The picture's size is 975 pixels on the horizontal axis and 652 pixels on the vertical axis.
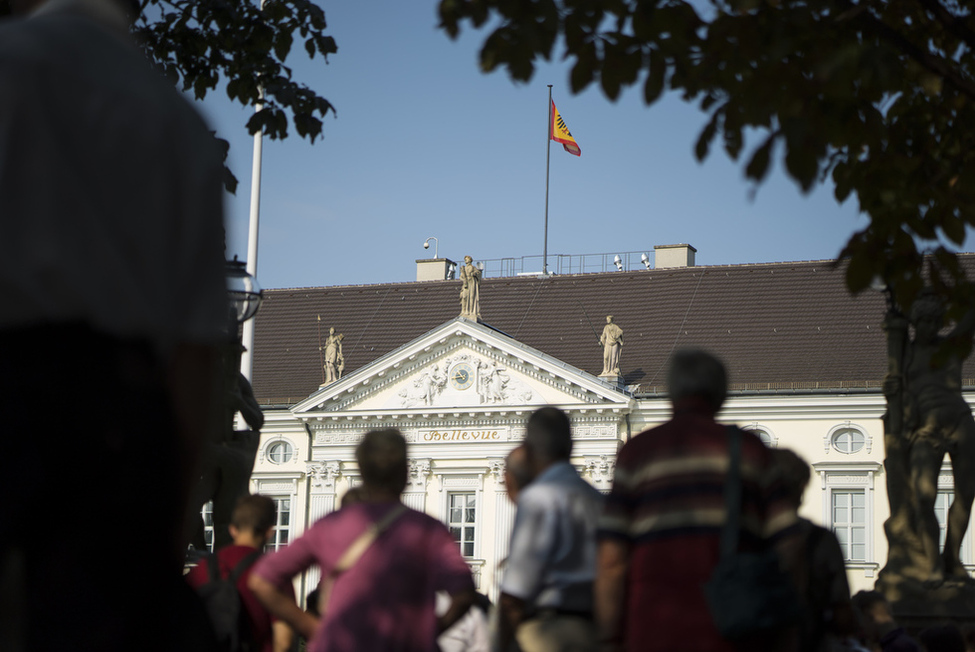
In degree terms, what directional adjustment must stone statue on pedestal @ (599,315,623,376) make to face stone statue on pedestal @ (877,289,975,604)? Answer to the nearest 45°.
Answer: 0° — it already faces it

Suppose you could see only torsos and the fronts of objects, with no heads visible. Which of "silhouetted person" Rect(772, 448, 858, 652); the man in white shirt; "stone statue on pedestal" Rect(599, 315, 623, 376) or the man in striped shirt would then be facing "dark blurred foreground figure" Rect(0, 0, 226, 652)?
the stone statue on pedestal

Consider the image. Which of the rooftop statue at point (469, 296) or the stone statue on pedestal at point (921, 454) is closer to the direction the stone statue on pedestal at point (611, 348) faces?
the stone statue on pedestal

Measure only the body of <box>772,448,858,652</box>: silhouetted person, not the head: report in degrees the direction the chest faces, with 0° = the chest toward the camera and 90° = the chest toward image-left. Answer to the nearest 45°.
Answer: approximately 135°

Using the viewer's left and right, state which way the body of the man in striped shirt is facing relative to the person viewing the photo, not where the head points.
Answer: facing away from the viewer

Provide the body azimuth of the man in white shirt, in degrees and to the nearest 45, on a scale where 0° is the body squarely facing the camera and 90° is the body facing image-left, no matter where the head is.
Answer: approximately 135°

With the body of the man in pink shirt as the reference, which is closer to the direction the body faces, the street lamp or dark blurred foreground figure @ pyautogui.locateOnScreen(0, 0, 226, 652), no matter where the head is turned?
the street lamp

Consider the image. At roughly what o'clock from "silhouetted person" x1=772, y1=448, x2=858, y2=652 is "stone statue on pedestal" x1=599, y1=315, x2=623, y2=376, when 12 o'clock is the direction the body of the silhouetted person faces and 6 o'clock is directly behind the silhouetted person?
The stone statue on pedestal is roughly at 1 o'clock from the silhouetted person.

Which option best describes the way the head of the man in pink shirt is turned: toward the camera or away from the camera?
away from the camera

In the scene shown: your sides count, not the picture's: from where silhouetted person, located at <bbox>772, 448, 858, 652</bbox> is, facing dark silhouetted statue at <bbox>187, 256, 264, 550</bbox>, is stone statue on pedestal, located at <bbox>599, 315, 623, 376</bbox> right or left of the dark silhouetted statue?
right

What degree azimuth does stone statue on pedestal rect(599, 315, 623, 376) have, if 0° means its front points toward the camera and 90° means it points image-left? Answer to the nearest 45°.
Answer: approximately 0°

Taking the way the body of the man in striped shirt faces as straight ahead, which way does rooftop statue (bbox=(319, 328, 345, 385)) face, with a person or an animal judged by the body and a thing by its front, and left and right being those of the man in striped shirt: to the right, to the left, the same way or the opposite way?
the opposite way

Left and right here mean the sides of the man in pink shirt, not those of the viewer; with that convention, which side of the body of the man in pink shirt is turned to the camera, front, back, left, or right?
back
